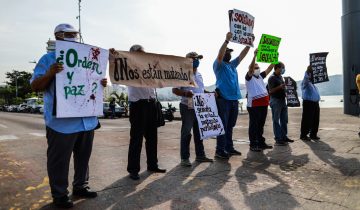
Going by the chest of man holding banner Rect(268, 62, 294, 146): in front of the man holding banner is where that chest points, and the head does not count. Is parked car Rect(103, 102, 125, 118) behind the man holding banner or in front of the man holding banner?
behind

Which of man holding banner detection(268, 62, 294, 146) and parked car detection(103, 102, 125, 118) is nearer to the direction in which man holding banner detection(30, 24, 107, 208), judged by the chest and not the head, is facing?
the man holding banner

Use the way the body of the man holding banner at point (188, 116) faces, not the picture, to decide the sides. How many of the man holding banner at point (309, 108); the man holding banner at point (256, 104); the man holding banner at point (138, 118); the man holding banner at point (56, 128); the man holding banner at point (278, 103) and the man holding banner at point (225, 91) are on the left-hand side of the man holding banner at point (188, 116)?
4

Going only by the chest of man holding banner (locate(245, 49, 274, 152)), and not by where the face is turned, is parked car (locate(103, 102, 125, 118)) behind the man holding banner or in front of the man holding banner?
behind

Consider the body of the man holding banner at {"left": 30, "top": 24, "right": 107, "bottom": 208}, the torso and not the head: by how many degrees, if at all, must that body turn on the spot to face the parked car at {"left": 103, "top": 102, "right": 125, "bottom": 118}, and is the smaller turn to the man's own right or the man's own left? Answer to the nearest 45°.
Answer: approximately 135° to the man's own left

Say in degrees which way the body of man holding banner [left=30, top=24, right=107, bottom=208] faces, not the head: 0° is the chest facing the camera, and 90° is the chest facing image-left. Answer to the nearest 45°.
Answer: approximately 315°

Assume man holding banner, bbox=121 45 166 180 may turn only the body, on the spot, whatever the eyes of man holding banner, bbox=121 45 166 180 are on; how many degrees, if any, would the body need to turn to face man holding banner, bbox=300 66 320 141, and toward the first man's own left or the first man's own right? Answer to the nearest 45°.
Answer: approximately 90° to the first man's own left
